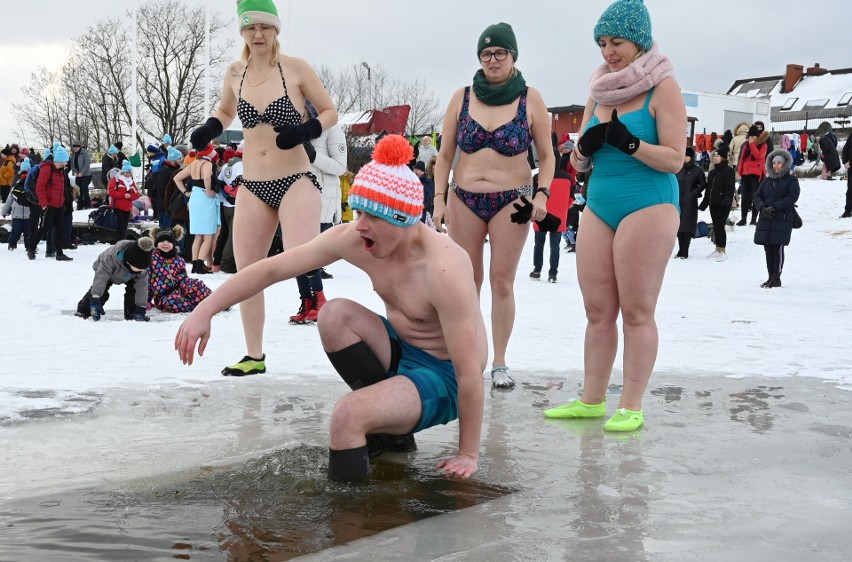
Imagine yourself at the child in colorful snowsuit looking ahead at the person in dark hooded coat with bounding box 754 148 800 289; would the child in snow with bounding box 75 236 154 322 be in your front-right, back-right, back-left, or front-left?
back-right

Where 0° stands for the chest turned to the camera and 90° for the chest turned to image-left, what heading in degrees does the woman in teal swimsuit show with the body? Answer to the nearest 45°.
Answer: approximately 45°

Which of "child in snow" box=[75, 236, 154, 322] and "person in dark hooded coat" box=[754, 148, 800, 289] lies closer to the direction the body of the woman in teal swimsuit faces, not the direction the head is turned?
the child in snow

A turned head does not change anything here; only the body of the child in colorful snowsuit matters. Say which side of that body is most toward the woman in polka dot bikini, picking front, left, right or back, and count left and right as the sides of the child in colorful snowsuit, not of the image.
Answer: front

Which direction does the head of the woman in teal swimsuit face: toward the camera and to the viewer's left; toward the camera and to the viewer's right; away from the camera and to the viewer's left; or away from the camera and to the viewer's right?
toward the camera and to the viewer's left

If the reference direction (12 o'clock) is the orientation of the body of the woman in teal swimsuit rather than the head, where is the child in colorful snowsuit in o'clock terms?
The child in colorful snowsuit is roughly at 3 o'clock from the woman in teal swimsuit.

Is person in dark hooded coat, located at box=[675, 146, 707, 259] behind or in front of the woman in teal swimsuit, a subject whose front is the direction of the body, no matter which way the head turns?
behind

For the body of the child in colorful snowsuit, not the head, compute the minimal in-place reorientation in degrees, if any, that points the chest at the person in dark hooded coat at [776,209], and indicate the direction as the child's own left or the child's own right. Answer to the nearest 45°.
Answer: approximately 90° to the child's own left

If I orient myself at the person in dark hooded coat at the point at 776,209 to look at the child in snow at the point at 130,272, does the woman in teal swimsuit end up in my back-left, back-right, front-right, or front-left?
front-left

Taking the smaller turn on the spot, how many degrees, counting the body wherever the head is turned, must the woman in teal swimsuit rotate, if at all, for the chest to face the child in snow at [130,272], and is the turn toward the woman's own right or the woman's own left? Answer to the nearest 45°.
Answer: approximately 90° to the woman's own right

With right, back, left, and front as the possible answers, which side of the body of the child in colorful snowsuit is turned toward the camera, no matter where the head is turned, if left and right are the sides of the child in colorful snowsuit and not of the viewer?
front

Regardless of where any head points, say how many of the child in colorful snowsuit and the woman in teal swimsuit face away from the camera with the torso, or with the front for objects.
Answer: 0
